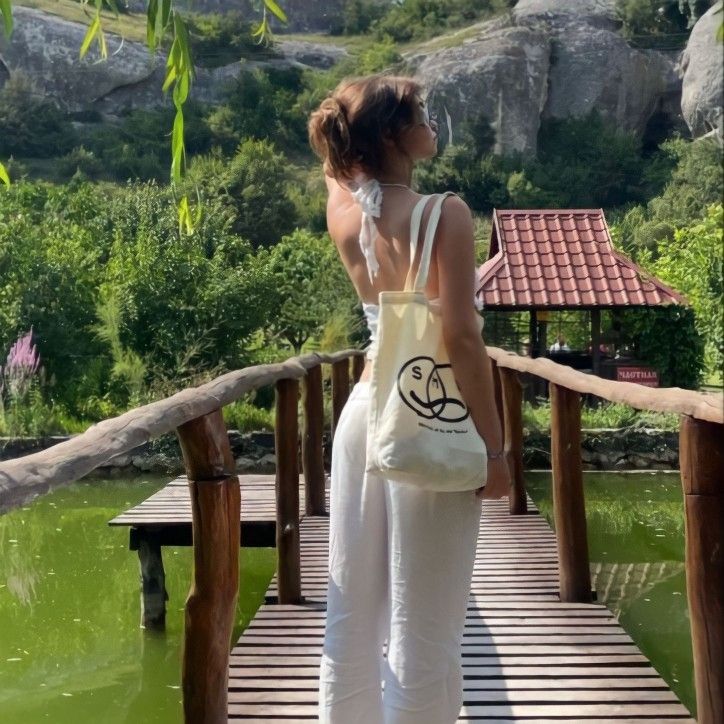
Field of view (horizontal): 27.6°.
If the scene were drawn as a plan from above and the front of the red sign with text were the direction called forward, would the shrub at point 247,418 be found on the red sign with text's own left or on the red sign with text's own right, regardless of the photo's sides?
on the red sign with text's own right

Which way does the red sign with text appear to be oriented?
toward the camera

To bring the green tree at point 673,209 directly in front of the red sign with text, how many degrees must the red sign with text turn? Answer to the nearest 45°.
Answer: approximately 180°

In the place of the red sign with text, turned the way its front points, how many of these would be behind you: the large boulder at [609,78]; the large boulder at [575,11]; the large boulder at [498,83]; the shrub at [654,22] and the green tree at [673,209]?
5

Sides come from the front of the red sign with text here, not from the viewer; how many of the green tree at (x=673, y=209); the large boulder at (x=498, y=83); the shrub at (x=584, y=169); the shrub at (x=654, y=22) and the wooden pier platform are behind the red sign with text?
4

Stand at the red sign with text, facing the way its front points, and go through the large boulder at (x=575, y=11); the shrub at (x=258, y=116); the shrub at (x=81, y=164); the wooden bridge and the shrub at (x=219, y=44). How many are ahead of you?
1

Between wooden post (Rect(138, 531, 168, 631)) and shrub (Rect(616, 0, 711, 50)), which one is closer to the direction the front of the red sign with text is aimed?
the wooden post

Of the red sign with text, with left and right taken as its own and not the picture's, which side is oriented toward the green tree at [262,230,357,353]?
right

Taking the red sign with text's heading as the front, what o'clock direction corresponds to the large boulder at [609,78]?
The large boulder is roughly at 6 o'clock from the red sign with text.

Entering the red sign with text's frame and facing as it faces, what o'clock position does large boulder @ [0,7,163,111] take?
The large boulder is roughly at 5 o'clock from the red sign with text.

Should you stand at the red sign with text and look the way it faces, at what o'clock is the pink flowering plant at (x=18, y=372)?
The pink flowering plant is roughly at 2 o'clock from the red sign with text.

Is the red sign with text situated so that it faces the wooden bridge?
yes

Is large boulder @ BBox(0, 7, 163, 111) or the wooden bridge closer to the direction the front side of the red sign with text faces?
the wooden bridge

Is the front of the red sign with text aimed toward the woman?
yes

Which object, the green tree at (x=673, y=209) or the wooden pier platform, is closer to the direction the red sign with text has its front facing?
the wooden pier platform

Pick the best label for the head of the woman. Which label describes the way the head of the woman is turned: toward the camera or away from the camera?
away from the camera

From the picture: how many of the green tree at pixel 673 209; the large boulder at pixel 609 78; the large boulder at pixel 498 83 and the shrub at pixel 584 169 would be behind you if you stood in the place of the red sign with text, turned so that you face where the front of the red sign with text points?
4

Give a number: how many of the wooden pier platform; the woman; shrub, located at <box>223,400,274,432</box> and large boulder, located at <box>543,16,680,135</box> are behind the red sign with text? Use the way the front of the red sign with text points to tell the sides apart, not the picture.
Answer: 1

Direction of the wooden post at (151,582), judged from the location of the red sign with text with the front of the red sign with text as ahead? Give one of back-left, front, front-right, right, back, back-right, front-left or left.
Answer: front

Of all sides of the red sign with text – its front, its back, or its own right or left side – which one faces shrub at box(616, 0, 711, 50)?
back

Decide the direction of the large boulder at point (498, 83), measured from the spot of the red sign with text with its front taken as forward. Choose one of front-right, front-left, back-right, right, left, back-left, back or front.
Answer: back
